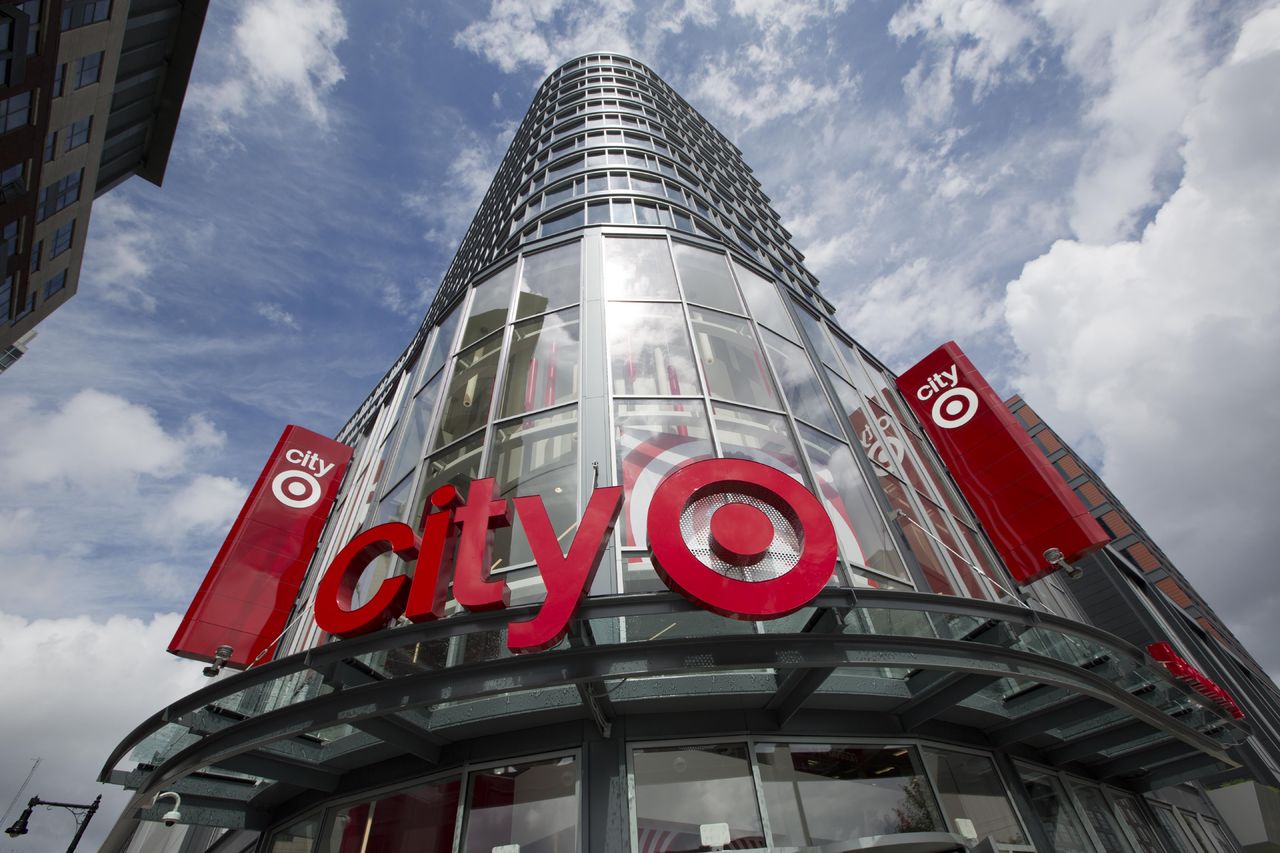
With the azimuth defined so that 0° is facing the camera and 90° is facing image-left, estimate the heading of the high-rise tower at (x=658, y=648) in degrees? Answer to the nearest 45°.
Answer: approximately 0°

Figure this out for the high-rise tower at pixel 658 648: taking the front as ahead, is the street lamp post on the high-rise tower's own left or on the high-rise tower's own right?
on the high-rise tower's own right
